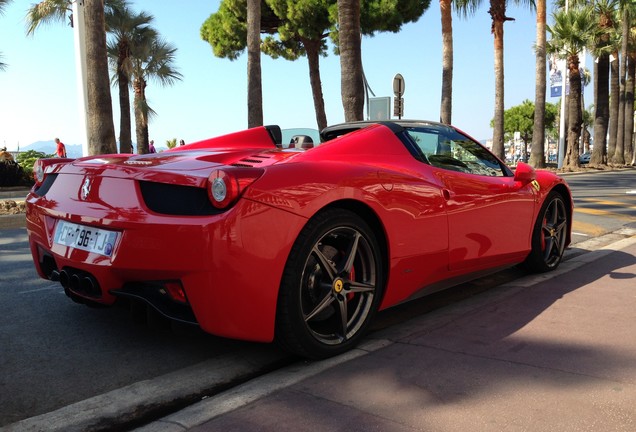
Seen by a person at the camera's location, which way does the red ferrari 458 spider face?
facing away from the viewer and to the right of the viewer

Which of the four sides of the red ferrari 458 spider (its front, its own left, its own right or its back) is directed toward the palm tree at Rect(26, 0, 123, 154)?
left

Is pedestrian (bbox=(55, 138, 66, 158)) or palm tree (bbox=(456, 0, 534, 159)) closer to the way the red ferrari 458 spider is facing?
the palm tree

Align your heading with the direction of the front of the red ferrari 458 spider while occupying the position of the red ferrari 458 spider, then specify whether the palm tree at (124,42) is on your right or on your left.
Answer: on your left

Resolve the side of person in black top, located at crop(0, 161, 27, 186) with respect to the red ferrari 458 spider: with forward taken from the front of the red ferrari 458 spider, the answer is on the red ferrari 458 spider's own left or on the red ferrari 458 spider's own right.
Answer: on the red ferrari 458 spider's own left

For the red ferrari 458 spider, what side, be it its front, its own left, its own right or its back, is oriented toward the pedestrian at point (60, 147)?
left

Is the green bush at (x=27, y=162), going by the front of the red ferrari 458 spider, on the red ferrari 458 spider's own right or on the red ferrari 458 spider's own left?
on the red ferrari 458 spider's own left

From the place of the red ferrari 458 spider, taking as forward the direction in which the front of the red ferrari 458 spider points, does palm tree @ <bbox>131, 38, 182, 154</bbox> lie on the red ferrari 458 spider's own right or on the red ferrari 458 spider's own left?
on the red ferrari 458 spider's own left
